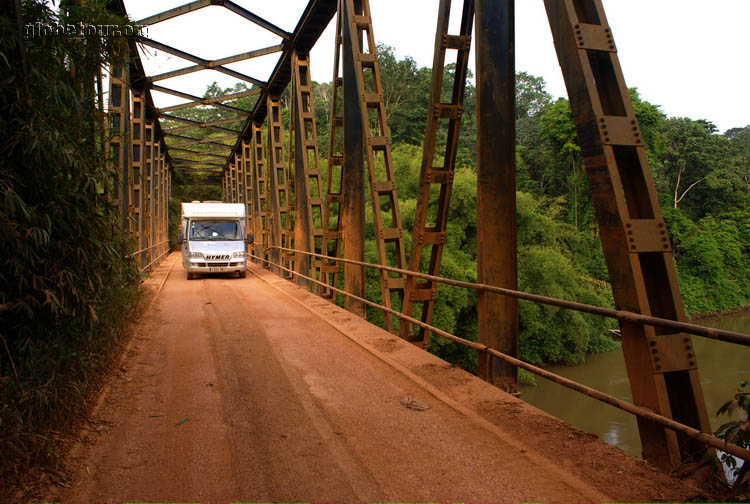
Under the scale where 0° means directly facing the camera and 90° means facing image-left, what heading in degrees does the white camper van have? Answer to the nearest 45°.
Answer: approximately 0°
